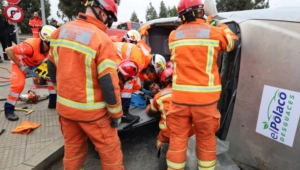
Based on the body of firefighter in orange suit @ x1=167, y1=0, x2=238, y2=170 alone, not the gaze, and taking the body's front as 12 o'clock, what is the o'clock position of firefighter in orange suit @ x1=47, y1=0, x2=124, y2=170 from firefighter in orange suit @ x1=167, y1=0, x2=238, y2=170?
firefighter in orange suit @ x1=47, y1=0, x2=124, y2=170 is roughly at 8 o'clock from firefighter in orange suit @ x1=167, y1=0, x2=238, y2=170.

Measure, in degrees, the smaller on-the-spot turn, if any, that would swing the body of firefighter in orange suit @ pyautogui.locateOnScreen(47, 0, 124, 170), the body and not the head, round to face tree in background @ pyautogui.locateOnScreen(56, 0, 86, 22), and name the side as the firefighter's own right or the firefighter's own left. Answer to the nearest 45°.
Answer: approximately 45° to the firefighter's own left

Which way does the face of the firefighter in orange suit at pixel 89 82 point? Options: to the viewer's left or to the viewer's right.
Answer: to the viewer's right

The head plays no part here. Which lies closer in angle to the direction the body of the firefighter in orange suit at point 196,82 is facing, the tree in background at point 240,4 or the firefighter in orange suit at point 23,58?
the tree in background

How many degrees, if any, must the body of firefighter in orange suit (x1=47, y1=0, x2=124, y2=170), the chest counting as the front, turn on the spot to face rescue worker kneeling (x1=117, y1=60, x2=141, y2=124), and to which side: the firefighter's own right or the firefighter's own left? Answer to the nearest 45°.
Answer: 0° — they already face them

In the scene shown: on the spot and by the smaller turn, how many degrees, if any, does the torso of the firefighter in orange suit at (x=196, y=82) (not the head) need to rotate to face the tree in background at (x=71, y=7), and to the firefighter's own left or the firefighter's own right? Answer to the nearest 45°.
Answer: approximately 45° to the firefighter's own left

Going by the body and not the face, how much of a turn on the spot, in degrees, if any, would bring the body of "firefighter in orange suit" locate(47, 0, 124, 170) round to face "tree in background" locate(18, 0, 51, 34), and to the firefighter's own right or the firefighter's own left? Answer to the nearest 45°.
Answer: approximately 45° to the firefighter's own left

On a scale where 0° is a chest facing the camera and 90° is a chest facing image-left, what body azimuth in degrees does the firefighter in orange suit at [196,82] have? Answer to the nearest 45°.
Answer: approximately 180°

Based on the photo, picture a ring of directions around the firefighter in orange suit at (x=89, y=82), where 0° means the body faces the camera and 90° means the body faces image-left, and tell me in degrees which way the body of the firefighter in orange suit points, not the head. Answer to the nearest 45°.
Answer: approximately 225°
